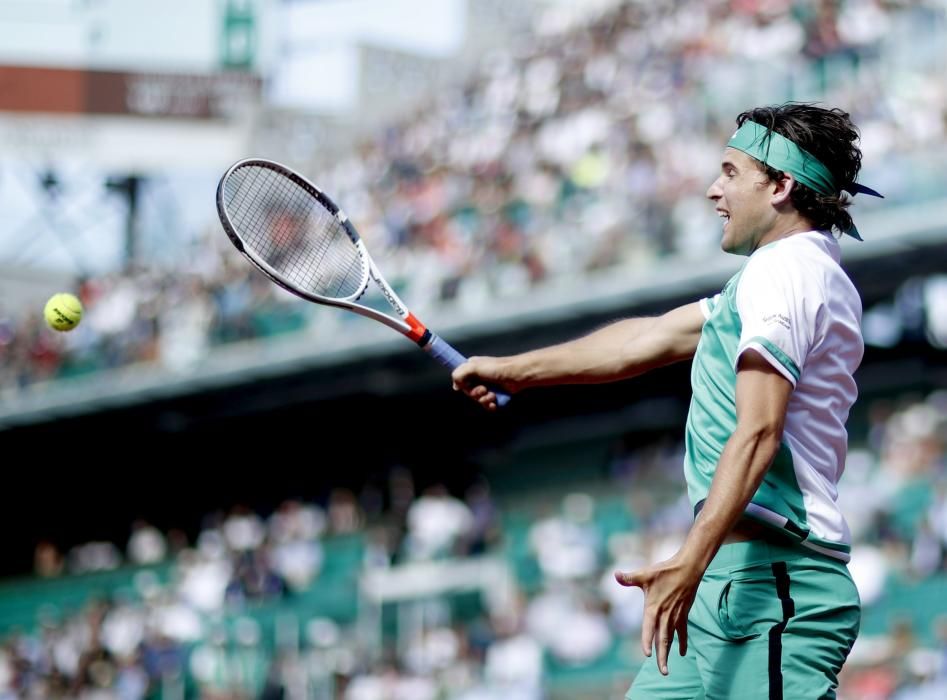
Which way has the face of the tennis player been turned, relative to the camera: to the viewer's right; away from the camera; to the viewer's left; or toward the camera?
to the viewer's left

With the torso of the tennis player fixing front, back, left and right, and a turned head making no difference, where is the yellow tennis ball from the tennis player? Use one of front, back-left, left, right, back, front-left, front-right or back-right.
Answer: front-right

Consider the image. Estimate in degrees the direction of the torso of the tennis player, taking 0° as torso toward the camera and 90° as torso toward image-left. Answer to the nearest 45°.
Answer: approximately 90°
